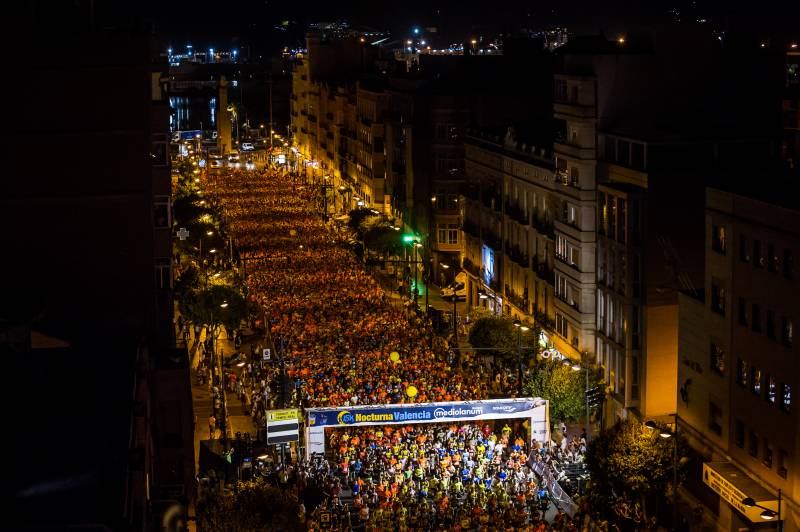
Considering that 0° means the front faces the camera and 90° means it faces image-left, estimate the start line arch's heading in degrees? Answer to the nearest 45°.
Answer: approximately 0°

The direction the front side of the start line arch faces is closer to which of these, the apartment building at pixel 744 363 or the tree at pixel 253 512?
the tree

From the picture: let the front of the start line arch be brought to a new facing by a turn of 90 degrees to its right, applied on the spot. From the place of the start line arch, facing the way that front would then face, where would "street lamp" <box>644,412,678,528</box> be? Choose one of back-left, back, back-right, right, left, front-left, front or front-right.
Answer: back-left

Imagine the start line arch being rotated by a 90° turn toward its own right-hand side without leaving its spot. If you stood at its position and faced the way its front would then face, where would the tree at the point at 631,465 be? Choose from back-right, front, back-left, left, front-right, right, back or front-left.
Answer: back-left

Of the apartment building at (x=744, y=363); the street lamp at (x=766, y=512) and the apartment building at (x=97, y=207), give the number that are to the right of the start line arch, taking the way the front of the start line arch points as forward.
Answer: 1

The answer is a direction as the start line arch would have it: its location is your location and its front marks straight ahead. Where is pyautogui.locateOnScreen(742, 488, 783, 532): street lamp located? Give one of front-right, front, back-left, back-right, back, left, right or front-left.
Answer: front-left

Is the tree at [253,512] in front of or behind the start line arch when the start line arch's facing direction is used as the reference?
in front

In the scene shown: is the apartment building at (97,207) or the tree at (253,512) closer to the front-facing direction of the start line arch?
the tree
